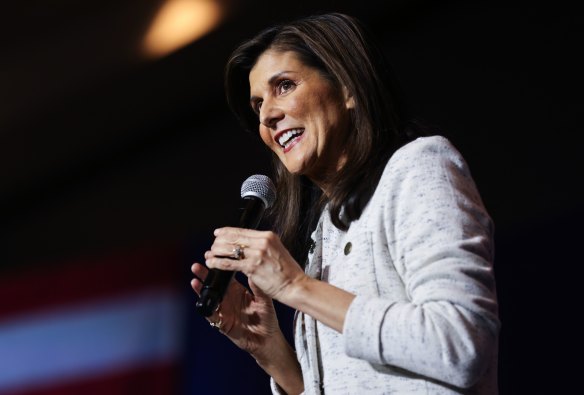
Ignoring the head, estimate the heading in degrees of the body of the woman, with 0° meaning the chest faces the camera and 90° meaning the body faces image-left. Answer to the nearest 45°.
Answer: approximately 45°
